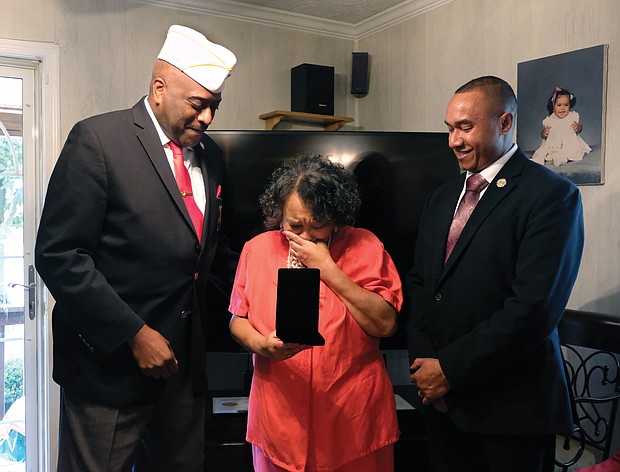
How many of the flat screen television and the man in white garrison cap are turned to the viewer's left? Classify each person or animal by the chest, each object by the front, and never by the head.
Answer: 0

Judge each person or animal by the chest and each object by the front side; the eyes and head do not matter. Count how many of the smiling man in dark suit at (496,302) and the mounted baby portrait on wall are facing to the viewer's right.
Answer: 0

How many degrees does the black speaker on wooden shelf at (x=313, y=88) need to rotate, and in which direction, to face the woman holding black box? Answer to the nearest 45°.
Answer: approximately 45° to its right

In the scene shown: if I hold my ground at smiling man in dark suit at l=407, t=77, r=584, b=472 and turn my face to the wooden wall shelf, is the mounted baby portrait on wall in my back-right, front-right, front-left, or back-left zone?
front-right

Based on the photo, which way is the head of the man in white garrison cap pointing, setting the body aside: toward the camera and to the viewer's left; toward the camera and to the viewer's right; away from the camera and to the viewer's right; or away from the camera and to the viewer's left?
toward the camera and to the viewer's right

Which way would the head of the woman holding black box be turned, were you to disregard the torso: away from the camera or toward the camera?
toward the camera

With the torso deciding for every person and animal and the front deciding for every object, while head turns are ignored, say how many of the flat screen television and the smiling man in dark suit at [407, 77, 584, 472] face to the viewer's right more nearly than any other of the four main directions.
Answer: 0

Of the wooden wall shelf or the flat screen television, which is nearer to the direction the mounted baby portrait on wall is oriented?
the flat screen television

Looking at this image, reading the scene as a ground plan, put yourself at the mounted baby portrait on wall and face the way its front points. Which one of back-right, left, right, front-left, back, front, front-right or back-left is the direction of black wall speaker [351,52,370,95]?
right

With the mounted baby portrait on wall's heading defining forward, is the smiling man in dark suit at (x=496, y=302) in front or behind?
in front

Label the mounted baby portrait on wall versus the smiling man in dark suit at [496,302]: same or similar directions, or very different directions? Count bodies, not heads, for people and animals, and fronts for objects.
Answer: same or similar directions

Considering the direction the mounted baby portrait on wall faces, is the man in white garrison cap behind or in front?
in front

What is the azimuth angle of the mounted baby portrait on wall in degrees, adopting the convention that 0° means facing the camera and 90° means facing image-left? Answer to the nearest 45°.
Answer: approximately 45°

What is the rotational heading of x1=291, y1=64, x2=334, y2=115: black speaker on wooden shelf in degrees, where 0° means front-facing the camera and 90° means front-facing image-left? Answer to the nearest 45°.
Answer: approximately 315°

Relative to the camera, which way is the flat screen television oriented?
toward the camera

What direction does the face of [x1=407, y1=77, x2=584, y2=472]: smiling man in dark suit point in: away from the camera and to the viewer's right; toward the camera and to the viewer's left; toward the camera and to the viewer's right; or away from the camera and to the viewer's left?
toward the camera and to the viewer's left

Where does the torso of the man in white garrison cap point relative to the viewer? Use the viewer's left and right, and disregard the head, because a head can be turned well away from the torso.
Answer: facing the viewer and to the right of the viewer
